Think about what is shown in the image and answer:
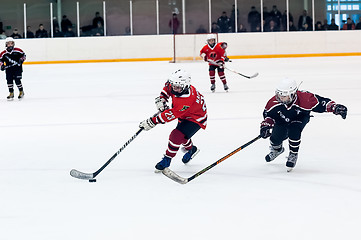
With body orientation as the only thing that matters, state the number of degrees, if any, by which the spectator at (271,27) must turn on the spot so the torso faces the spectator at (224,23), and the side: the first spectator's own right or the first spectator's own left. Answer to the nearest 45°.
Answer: approximately 90° to the first spectator's own right

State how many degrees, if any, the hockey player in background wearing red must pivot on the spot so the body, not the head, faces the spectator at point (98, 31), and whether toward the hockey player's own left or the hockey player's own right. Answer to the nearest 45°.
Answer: approximately 180°

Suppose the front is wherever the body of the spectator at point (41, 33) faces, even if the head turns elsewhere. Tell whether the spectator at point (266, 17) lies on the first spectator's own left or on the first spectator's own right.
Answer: on the first spectator's own left

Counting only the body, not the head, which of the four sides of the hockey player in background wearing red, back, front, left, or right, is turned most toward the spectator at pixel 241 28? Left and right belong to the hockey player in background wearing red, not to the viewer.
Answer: back

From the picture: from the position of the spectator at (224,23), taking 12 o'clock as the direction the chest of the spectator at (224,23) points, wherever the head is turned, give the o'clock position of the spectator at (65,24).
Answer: the spectator at (65,24) is roughly at 3 o'clock from the spectator at (224,23).

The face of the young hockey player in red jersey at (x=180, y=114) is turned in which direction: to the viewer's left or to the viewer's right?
to the viewer's left

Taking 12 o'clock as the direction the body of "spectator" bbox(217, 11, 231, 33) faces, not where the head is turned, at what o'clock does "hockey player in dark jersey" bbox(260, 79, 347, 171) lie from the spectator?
The hockey player in dark jersey is roughly at 12 o'clock from the spectator.

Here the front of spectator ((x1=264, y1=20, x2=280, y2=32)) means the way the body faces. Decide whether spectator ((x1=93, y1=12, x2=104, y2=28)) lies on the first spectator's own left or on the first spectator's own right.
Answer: on the first spectator's own right
